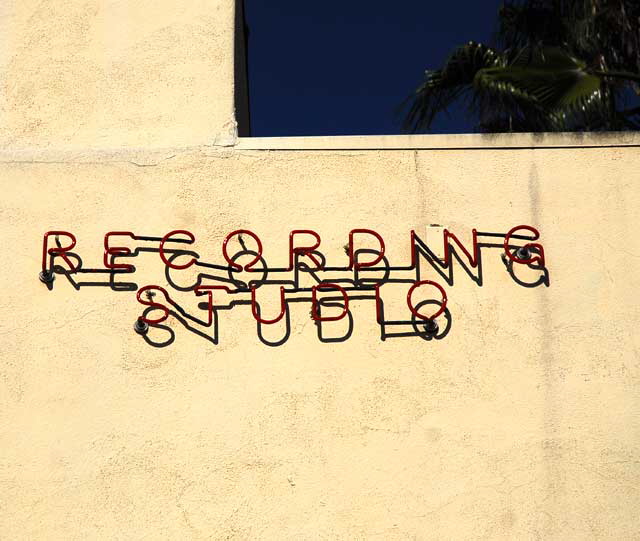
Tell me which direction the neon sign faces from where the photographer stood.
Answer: facing the viewer

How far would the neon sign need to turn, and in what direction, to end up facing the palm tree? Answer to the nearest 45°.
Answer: approximately 135° to its left
